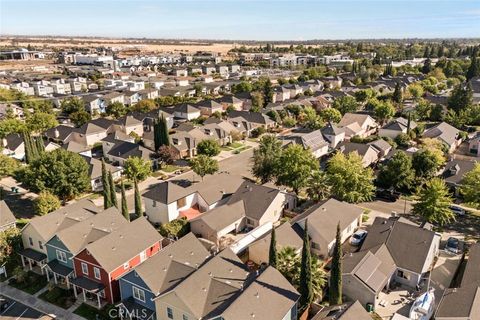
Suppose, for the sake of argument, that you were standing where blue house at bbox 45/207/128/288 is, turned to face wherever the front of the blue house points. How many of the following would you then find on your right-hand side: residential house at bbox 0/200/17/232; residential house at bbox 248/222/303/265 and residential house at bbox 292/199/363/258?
1

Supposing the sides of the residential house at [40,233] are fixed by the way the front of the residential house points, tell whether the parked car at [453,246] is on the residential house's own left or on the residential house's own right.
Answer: on the residential house's own left

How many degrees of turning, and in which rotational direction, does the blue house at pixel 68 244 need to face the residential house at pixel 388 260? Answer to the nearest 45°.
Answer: approximately 90° to its left

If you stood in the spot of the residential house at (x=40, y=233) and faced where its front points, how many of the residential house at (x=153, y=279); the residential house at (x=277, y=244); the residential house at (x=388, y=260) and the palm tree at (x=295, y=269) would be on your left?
4

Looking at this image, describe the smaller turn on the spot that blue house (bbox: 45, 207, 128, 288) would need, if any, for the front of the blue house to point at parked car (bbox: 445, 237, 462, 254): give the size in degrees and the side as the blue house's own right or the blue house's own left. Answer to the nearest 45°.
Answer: approximately 135° to the blue house's own left

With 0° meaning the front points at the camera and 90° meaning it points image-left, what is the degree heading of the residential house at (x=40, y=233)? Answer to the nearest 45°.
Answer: approximately 45°

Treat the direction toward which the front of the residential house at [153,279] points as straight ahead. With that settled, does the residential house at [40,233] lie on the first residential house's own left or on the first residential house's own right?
on the first residential house's own right

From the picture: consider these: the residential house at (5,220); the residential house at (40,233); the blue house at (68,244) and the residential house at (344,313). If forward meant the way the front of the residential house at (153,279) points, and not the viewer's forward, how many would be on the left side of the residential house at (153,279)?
1

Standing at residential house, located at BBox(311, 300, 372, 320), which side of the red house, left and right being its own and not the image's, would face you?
left
